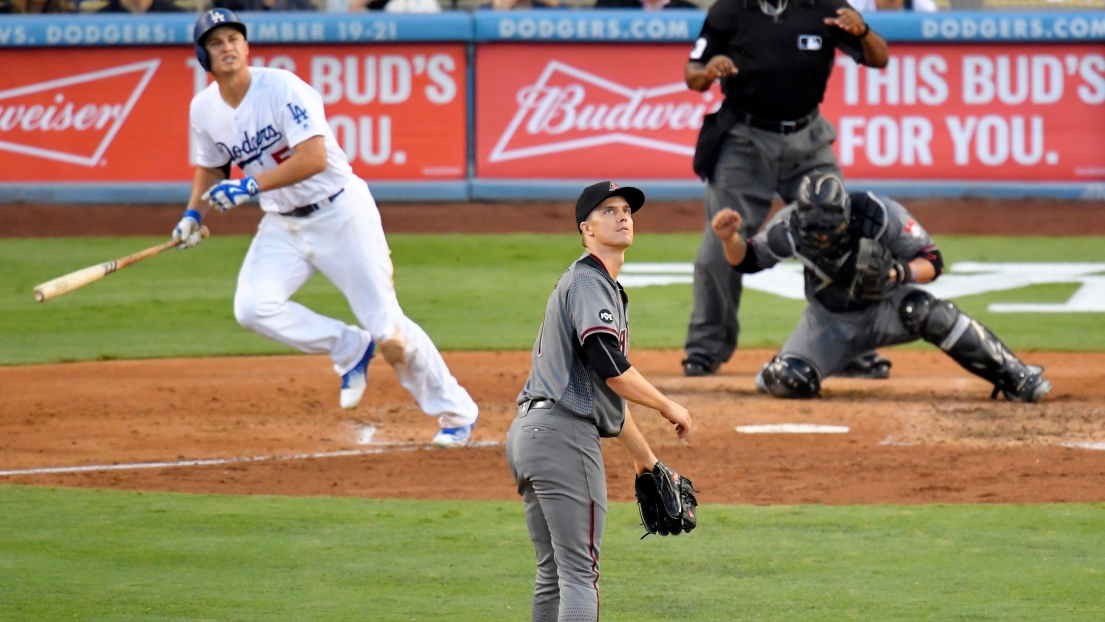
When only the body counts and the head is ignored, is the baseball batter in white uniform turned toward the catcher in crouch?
no

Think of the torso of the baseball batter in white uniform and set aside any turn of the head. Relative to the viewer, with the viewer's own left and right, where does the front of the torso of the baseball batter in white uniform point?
facing the viewer and to the left of the viewer

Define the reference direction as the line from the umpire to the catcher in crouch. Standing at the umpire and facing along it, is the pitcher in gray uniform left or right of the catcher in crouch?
right

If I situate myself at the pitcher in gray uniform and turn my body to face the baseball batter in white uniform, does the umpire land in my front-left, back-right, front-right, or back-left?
front-right

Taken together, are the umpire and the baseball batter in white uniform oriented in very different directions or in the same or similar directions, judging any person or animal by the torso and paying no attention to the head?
same or similar directions

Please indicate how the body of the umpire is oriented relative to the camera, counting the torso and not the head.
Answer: toward the camera

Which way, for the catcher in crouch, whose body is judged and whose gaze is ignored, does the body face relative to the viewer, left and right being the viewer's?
facing the viewer

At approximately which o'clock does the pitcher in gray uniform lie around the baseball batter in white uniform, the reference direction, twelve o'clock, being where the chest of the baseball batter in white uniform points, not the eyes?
The pitcher in gray uniform is roughly at 10 o'clock from the baseball batter in white uniform.

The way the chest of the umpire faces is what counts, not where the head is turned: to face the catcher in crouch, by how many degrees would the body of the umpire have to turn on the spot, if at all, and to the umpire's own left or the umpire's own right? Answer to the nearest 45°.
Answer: approximately 45° to the umpire's own left

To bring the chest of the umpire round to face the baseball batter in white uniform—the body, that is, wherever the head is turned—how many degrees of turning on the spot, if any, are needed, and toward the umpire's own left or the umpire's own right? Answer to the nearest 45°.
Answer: approximately 45° to the umpire's own right

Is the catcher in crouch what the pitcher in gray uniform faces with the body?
no

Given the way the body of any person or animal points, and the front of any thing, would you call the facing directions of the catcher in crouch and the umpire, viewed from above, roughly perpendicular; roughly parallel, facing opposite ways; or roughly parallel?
roughly parallel

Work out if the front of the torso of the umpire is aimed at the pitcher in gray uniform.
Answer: yes

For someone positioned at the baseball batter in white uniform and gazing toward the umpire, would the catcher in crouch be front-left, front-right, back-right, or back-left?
front-right

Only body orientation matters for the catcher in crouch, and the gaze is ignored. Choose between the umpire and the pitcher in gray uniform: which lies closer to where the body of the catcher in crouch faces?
the pitcher in gray uniform
